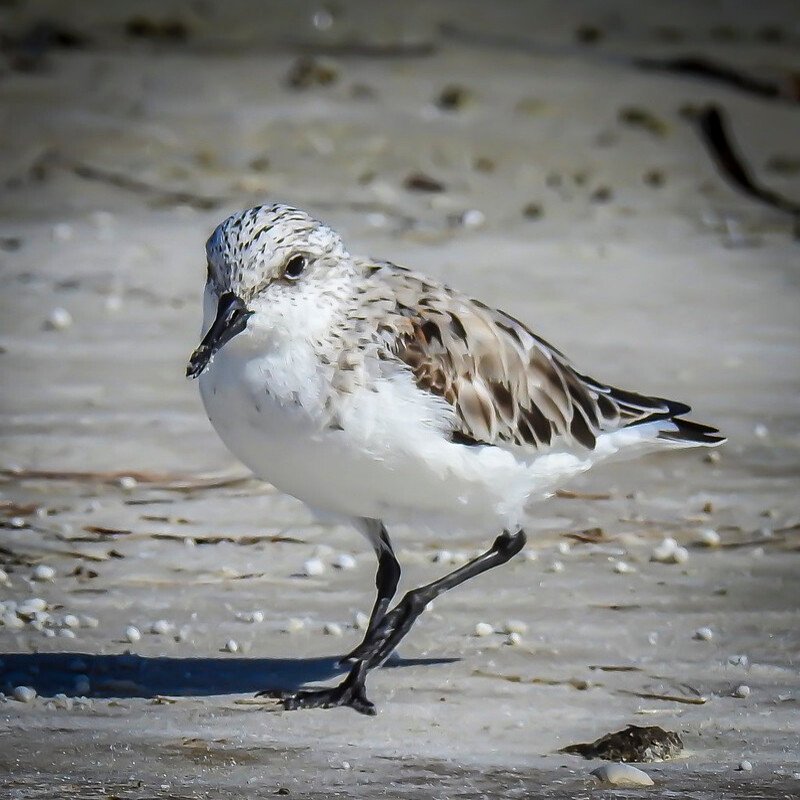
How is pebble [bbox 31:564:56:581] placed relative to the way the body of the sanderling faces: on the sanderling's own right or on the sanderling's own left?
on the sanderling's own right

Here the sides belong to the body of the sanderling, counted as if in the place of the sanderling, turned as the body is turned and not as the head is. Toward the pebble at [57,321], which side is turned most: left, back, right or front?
right

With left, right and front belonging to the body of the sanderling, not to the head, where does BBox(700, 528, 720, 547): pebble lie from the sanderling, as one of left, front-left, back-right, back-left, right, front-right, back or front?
back

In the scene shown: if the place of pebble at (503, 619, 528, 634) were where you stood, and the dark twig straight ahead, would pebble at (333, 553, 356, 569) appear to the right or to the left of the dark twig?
left

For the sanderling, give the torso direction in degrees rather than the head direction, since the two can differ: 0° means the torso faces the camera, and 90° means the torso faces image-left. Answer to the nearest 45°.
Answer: approximately 45°

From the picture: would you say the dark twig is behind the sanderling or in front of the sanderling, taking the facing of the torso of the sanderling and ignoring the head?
behind
